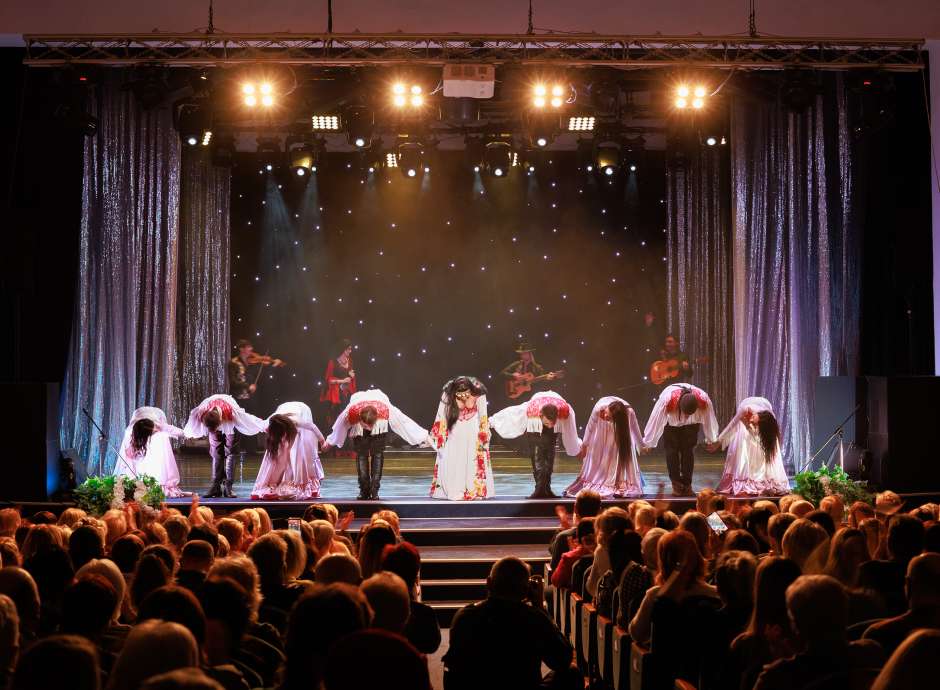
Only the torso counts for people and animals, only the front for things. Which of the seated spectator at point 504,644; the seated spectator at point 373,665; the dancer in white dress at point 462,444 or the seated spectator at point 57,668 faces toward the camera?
the dancer in white dress

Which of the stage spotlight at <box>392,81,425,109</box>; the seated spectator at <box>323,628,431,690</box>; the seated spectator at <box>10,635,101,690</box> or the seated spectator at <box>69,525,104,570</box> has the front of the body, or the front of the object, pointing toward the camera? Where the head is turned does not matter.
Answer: the stage spotlight

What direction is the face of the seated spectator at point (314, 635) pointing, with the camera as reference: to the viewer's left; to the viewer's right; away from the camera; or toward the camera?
away from the camera

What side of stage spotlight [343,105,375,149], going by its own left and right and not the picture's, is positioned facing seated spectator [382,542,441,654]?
front

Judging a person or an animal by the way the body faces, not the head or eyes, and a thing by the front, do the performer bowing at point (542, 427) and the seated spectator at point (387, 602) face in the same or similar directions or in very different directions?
very different directions

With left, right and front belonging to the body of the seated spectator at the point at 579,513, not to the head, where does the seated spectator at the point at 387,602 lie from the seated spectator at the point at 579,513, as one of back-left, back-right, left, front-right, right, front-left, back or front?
back

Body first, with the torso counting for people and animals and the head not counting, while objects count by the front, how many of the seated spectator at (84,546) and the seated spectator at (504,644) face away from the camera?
2

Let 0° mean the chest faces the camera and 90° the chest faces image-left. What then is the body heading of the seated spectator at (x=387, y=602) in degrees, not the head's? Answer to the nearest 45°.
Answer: approximately 180°

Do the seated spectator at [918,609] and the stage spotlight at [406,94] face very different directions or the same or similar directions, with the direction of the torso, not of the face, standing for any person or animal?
very different directions

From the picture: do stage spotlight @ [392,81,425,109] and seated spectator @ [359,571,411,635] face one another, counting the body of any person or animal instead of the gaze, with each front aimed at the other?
yes

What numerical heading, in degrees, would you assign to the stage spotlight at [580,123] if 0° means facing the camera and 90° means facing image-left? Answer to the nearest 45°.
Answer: approximately 0°
